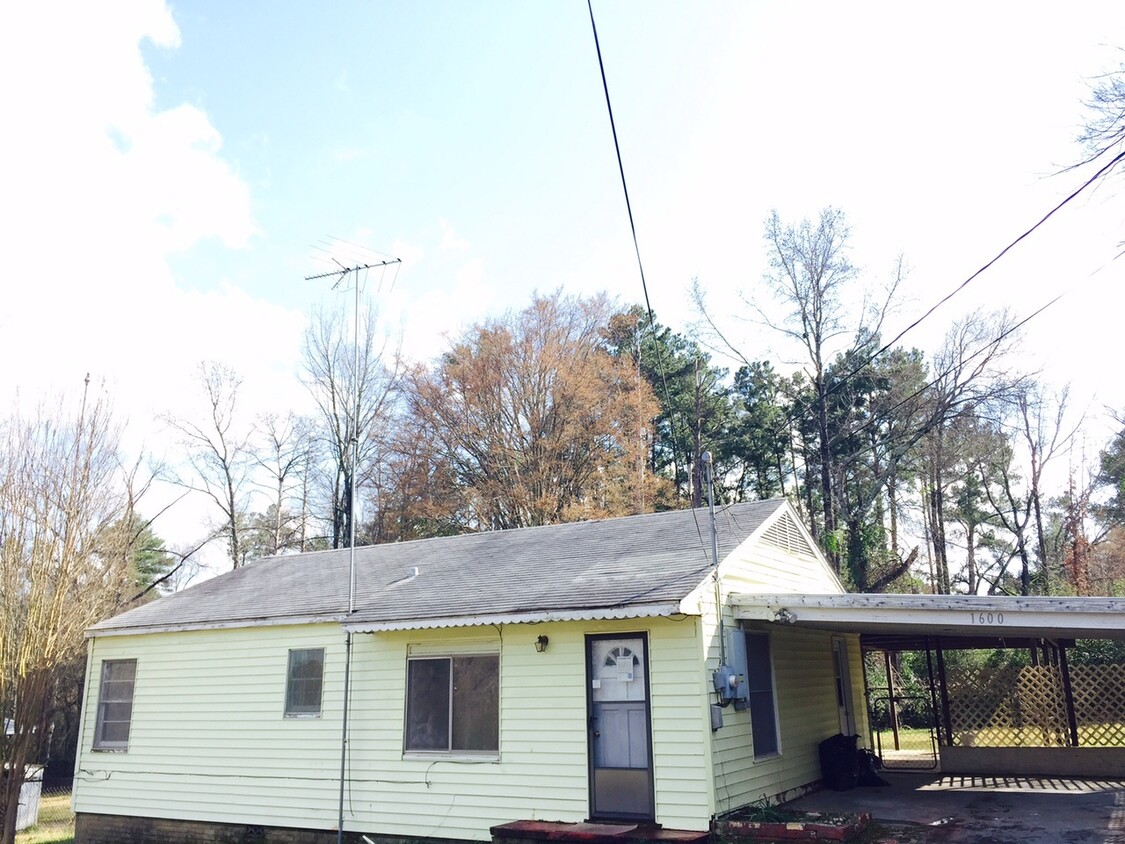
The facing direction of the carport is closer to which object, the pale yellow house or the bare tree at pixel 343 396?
the pale yellow house

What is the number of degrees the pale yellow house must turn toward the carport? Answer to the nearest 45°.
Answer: approximately 90° to its left

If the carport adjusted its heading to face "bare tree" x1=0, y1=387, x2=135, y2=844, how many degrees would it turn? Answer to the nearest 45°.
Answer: approximately 90° to its right

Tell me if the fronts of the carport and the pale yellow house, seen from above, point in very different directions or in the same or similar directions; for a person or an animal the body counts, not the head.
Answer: same or similar directions

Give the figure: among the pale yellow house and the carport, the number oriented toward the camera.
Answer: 2

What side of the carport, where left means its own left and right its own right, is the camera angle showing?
front

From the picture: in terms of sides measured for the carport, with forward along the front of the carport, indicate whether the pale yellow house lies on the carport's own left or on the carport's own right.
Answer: on the carport's own right

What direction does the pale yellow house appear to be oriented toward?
toward the camera
